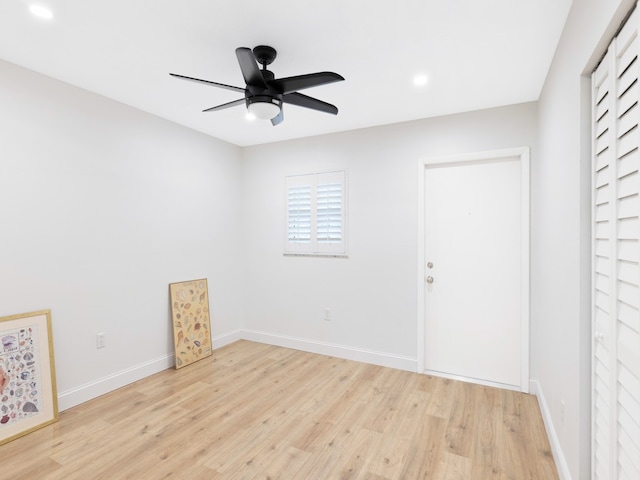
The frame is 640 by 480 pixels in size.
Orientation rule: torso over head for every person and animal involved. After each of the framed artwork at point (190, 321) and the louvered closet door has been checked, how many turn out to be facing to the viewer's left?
1

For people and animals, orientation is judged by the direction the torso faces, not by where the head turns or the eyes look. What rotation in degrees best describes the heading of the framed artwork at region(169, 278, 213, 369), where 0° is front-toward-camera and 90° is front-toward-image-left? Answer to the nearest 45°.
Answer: approximately 315°

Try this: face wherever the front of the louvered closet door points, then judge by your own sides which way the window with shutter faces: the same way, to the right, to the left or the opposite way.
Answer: to the left

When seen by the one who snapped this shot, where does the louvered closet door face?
facing to the left of the viewer

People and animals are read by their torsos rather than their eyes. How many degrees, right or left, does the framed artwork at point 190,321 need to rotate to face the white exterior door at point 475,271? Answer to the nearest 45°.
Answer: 0° — it already faces it

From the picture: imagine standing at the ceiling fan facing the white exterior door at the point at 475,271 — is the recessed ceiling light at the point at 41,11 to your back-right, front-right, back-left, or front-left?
back-left

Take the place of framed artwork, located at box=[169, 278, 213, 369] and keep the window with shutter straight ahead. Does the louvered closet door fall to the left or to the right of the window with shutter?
right

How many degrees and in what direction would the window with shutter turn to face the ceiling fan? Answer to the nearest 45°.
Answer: approximately 45° to its left
